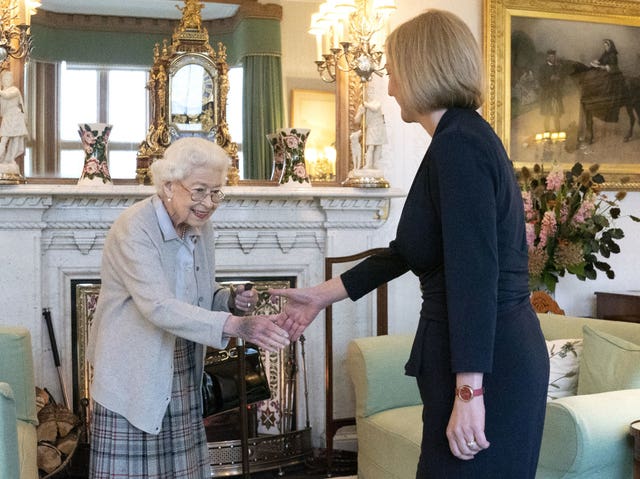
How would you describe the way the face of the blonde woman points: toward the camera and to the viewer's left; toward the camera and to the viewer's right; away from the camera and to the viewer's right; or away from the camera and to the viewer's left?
away from the camera and to the viewer's left

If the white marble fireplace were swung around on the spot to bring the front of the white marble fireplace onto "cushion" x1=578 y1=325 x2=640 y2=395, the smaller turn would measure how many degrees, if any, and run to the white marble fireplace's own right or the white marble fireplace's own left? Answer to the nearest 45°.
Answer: approximately 45° to the white marble fireplace's own left

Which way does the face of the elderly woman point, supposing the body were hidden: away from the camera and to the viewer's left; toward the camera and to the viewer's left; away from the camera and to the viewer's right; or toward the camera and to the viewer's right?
toward the camera and to the viewer's right

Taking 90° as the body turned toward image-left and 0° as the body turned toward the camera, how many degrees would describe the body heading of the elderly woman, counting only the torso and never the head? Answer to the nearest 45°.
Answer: approximately 315°

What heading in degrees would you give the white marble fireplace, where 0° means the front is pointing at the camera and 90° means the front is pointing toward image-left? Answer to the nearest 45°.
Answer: approximately 0°

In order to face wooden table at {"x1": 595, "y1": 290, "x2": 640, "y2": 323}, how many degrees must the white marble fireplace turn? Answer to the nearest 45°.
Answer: approximately 90° to its left

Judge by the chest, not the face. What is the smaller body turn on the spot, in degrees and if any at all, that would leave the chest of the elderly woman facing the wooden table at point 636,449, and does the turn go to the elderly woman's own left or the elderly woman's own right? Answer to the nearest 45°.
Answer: approximately 45° to the elderly woman's own left

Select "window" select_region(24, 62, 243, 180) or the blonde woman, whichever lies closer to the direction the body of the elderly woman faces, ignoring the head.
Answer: the blonde woman

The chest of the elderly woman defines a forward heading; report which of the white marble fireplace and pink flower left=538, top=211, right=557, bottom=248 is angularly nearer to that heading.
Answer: the pink flower
